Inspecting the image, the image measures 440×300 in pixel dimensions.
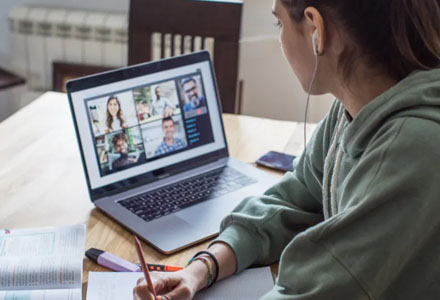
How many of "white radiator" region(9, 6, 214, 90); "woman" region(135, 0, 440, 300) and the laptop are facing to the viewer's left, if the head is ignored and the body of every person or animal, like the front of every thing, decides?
1

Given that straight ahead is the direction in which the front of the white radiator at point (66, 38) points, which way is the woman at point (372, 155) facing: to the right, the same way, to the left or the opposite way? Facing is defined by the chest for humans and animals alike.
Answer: to the right

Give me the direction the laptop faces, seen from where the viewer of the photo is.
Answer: facing the viewer and to the right of the viewer

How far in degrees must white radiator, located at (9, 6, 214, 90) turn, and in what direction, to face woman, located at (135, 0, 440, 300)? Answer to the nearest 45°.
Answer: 0° — it already faces them

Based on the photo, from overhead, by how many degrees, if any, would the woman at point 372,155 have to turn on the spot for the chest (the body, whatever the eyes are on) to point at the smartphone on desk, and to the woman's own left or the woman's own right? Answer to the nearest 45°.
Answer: approximately 90° to the woman's own right

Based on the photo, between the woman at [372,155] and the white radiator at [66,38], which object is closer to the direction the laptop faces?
the woman

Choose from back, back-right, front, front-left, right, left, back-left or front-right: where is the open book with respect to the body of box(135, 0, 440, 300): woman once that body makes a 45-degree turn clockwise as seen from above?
front-left

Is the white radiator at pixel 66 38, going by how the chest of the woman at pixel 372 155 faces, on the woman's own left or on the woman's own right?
on the woman's own right

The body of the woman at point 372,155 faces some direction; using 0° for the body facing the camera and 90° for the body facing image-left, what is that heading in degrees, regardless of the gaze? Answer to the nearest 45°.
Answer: approximately 90°

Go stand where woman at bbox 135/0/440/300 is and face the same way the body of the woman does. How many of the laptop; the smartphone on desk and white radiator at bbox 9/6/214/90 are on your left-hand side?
0

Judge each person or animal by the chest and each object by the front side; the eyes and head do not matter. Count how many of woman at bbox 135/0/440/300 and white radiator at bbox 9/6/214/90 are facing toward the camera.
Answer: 1

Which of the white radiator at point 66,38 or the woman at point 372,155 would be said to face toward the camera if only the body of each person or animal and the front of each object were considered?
the white radiator

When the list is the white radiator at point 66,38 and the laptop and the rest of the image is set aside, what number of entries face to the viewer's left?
0

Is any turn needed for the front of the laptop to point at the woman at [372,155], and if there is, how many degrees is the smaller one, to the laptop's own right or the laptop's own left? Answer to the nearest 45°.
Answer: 0° — it already faces them

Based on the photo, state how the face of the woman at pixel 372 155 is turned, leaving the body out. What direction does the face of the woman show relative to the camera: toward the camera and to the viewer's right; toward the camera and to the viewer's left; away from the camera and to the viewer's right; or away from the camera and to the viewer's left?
away from the camera and to the viewer's left

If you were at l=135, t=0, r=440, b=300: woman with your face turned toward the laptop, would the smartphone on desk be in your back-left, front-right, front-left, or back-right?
front-right

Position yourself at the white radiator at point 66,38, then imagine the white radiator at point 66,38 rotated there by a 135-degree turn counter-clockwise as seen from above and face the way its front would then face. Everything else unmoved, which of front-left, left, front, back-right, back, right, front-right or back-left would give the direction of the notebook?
back-right

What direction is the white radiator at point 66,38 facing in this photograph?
toward the camera

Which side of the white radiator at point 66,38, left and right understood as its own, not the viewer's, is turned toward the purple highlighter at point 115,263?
front
